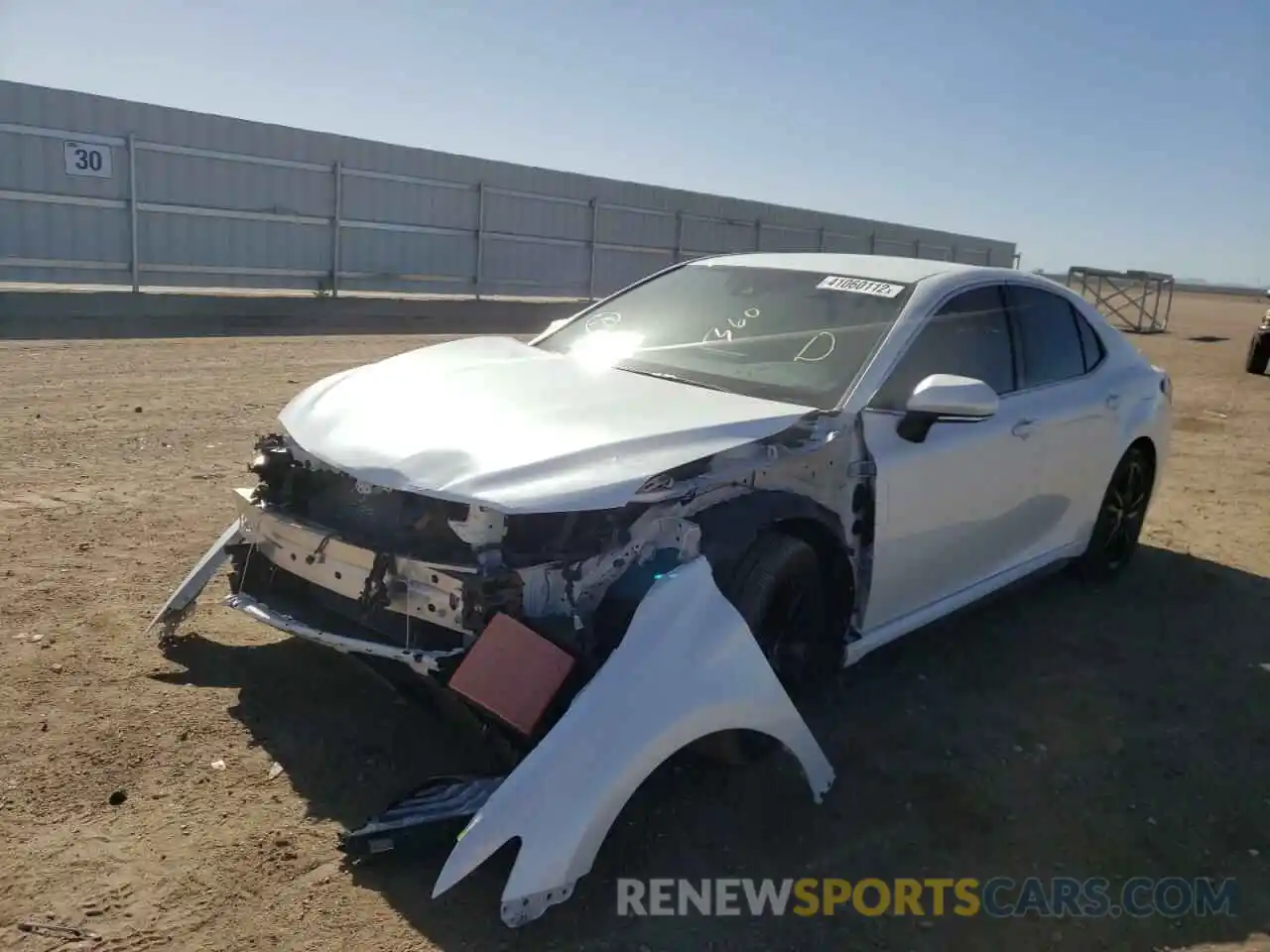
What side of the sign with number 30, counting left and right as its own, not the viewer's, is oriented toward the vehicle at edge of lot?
front

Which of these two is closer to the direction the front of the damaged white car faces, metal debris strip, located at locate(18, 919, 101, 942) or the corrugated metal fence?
the metal debris strip

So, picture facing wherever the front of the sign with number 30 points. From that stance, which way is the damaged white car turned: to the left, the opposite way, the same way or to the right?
to the right

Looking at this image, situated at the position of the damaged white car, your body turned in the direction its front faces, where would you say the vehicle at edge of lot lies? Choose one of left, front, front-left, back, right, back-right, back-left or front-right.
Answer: back

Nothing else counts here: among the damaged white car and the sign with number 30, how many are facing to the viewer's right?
0

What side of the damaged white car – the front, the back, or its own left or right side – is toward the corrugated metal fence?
right

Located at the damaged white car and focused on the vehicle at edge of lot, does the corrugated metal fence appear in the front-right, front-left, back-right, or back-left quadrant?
front-left

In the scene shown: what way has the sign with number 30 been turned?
toward the camera

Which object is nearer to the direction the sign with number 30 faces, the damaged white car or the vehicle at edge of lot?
the damaged white car

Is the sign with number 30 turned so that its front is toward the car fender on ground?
yes

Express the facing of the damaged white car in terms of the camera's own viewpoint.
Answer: facing the viewer and to the left of the viewer

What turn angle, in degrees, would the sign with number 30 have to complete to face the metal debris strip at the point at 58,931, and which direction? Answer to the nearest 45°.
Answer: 0° — it already faces it

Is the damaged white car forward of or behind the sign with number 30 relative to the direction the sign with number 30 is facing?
forward

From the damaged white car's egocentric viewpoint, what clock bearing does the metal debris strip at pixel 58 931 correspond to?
The metal debris strip is roughly at 12 o'clock from the damaged white car.

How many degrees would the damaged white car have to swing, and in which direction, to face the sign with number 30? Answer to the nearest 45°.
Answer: approximately 90° to its right
